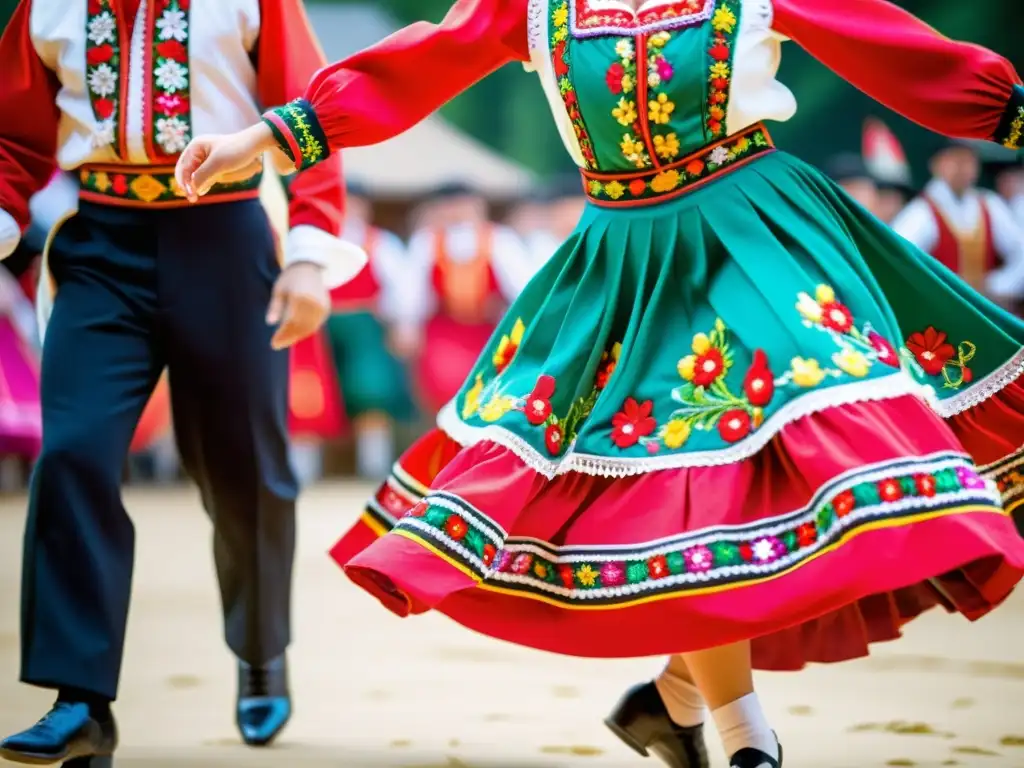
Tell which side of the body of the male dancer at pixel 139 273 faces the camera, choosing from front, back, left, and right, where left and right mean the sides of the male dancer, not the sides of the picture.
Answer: front

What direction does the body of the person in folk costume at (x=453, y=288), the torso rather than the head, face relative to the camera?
toward the camera

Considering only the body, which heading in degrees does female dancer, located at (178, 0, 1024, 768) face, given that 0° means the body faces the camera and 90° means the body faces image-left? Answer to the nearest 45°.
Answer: approximately 0°

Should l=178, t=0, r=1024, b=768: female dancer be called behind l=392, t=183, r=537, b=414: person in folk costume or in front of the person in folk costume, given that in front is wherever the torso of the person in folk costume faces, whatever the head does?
in front

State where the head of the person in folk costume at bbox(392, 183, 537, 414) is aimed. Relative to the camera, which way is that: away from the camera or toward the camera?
toward the camera

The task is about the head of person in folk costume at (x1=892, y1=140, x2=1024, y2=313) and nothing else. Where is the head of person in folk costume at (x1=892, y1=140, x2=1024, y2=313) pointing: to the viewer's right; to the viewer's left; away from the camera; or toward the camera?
toward the camera

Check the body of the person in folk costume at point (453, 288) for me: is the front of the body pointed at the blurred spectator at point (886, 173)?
no

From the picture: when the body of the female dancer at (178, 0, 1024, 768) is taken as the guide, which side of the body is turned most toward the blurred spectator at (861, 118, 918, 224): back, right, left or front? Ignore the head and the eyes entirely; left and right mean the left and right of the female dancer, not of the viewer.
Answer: back

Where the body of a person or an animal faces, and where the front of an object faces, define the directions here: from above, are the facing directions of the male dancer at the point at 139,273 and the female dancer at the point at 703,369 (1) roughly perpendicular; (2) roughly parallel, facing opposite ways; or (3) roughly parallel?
roughly parallel

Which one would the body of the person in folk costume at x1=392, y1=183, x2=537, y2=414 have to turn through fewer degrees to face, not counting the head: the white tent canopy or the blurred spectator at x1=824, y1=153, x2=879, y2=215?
the blurred spectator

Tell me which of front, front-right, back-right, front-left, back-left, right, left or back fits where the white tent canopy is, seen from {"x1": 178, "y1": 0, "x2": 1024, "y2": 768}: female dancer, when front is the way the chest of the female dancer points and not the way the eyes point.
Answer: back

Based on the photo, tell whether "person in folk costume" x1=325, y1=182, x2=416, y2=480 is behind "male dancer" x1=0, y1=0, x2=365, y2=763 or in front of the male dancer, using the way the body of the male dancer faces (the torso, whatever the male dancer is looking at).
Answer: behind

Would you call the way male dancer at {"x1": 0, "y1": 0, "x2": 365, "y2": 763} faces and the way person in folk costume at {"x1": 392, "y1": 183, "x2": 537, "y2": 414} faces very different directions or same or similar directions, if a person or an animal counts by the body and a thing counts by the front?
same or similar directions
